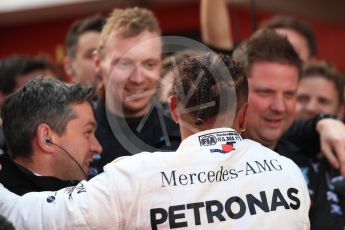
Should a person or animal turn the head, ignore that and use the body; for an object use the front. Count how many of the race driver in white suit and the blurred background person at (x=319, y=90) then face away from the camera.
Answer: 1

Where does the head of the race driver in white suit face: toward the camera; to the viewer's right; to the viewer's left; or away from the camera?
away from the camera

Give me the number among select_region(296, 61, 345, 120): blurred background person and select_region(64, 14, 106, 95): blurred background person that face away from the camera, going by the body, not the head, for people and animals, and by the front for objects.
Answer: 0

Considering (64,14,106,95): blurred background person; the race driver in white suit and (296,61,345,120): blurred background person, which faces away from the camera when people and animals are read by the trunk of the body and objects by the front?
the race driver in white suit

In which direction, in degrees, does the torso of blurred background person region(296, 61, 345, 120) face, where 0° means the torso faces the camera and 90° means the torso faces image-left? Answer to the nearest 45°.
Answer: approximately 45°

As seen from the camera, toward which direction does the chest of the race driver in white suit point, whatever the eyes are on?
away from the camera

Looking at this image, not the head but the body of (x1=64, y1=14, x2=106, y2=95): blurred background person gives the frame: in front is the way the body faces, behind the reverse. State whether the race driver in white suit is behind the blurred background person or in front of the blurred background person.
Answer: in front

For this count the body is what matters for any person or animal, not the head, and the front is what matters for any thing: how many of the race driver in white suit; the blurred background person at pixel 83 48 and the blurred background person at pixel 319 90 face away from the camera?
1

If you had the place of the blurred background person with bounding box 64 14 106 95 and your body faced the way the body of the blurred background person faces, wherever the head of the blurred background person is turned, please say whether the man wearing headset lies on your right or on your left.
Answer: on your right

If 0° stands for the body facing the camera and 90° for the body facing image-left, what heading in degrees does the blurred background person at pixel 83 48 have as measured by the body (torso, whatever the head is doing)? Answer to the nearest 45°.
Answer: approximately 315°

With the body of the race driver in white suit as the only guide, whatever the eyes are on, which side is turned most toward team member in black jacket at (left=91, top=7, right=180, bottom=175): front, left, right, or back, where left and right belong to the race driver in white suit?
front

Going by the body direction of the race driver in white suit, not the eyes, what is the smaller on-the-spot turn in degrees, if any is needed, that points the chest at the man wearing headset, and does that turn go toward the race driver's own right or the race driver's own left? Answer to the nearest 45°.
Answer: approximately 45° to the race driver's own left
